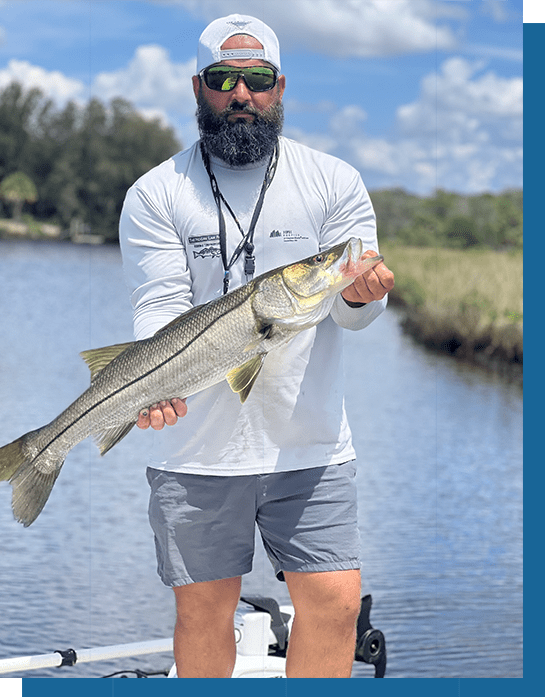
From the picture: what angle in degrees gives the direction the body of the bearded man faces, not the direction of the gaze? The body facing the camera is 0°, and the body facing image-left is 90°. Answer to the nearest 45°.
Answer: approximately 0°

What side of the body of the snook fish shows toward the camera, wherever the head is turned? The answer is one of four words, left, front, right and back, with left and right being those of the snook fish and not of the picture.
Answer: right
